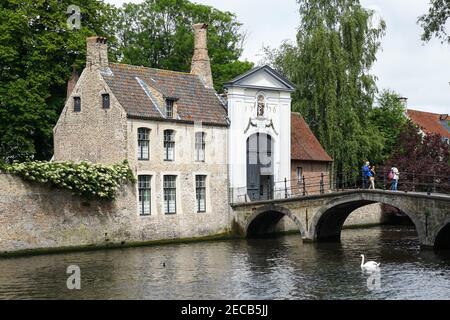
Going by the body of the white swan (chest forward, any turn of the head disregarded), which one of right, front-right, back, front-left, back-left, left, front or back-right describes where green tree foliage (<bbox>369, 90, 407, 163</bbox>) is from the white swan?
right

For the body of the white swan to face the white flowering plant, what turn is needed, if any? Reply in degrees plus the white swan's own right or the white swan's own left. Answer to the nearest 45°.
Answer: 0° — it already faces it

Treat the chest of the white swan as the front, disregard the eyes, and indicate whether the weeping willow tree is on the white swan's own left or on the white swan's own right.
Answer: on the white swan's own right

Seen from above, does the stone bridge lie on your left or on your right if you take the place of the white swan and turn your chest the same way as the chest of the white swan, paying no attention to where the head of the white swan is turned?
on your right

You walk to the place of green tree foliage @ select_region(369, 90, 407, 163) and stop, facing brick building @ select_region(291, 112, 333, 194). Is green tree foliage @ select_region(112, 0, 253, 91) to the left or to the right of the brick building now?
right

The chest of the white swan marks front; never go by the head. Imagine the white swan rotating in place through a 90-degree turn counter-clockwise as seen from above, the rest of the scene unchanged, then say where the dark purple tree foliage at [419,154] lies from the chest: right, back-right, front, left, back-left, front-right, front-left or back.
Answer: back

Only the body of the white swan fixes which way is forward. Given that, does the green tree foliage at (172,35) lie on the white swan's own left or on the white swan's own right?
on the white swan's own right

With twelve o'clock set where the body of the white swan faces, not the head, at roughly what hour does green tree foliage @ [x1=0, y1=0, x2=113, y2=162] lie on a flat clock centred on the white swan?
The green tree foliage is roughly at 1 o'clock from the white swan.

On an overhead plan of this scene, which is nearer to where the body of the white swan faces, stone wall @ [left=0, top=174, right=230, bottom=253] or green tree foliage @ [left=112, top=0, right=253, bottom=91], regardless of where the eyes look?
the stone wall

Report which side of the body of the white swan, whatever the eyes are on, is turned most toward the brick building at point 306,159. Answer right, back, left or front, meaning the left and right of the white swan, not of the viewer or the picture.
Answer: right

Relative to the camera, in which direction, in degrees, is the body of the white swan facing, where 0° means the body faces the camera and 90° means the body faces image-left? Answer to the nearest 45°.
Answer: approximately 90°

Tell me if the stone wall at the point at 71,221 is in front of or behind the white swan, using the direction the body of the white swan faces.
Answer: in front
